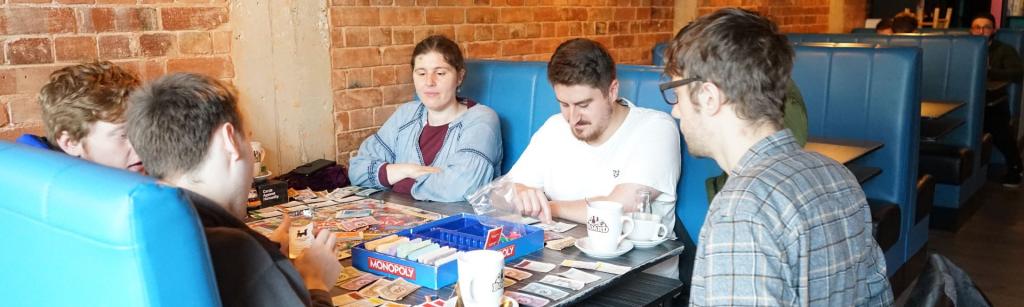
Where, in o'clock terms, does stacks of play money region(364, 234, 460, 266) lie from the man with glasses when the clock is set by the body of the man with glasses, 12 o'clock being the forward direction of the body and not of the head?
The stacks of play money is roughly at 11 o'clock from the man with glasses.

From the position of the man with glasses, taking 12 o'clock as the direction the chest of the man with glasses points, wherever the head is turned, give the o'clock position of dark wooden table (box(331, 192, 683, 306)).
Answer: The dark wooden table is roughly at 12 o'clock from the man with glasses.

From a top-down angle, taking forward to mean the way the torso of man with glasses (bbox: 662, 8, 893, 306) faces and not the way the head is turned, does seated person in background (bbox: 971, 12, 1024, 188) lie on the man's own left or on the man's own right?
on the man's own right

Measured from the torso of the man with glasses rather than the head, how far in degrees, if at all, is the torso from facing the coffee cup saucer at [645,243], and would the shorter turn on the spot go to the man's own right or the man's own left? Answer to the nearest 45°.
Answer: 0° — they already face it

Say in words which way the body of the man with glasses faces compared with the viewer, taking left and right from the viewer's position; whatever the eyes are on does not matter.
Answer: facing away from the viewer and to the left of the viewer

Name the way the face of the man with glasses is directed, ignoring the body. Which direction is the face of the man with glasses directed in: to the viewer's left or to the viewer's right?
to the viewer's left

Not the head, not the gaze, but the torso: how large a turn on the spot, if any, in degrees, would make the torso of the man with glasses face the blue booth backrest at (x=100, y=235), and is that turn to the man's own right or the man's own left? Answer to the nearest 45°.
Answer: approximately 90° to the man's own left

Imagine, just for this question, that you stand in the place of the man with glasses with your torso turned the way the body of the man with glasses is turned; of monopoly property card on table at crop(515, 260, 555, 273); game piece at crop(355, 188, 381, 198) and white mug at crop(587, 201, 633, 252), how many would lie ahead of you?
3

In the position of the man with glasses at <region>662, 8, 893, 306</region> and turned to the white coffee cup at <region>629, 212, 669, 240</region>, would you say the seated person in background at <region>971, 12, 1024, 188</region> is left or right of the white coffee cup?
right

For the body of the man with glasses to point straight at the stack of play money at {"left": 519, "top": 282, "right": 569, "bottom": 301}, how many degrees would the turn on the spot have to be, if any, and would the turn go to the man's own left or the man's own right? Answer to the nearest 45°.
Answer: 0° — they already face it

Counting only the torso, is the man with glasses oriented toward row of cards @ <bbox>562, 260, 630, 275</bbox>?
yes
